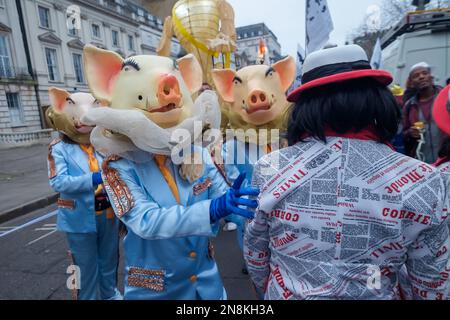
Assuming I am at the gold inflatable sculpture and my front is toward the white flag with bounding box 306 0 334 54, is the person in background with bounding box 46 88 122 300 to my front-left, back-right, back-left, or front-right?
back-right

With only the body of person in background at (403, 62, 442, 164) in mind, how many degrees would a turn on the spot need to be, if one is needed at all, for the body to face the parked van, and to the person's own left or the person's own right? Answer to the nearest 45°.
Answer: approximately 180°

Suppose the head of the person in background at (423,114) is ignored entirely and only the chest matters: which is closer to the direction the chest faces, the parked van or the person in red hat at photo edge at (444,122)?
the person in red hat at photo edge

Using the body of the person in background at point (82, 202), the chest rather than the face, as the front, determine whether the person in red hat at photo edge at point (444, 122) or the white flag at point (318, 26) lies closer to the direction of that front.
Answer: the person in red hat at photo edge

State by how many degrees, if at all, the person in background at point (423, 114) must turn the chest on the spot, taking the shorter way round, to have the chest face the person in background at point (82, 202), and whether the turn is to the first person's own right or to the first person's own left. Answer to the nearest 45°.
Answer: approximately 45° to the first person's own right

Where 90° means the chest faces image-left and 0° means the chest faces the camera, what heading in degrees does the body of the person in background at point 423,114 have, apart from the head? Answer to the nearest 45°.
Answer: approximately 0°

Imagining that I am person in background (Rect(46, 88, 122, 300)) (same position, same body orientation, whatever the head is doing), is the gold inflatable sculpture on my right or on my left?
on my left
